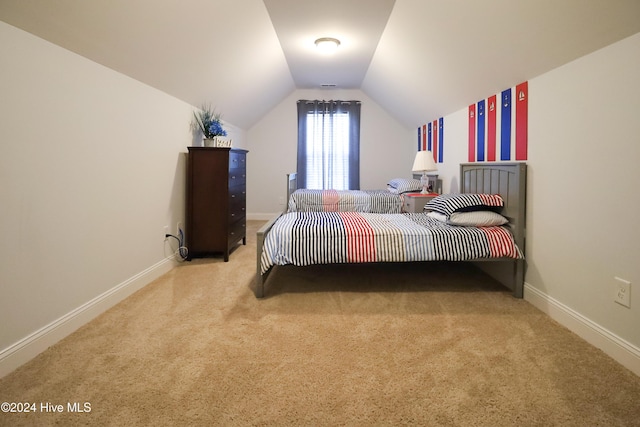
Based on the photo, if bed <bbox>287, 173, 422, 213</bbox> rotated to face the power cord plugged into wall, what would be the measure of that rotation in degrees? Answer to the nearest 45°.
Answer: approximately 45° to its left

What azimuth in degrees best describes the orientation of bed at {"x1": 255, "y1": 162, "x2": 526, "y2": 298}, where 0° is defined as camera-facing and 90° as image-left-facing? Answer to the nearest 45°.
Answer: approximately 90°

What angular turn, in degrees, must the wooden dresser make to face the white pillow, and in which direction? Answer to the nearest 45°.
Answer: approximately 45° to its right

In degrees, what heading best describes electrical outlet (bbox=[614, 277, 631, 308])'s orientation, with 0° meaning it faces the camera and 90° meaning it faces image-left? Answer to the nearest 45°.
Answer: approximately 45°

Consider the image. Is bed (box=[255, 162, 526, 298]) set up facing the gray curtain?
no

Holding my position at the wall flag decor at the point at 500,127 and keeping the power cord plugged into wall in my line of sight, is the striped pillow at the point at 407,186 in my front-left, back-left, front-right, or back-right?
front-right

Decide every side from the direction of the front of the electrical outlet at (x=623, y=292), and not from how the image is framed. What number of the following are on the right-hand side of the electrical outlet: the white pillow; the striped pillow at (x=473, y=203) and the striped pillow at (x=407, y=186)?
3

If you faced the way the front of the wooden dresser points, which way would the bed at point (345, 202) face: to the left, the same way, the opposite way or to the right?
the opposite way

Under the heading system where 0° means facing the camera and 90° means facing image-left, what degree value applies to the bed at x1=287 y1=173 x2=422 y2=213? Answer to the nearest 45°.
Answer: approximately 90°

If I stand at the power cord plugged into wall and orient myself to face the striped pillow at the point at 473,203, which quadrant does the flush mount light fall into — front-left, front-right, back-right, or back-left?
front-left

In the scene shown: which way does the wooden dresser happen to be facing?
to the viewer's right

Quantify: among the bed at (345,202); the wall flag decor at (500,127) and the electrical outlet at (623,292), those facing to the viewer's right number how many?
0

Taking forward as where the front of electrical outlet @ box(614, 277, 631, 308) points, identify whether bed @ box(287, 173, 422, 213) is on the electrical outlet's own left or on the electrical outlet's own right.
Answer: on the electrical outlet's own right

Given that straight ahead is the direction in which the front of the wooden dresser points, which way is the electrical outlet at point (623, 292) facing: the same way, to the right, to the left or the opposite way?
the opposite way

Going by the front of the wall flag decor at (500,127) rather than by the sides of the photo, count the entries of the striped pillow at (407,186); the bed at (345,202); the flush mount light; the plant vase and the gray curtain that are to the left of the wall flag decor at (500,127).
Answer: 0
